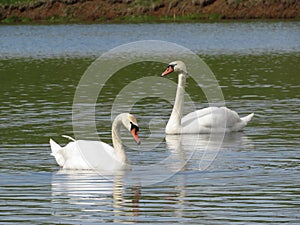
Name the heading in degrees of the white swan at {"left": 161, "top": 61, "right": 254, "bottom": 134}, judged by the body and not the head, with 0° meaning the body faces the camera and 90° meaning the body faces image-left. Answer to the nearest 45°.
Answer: approximately 90°
